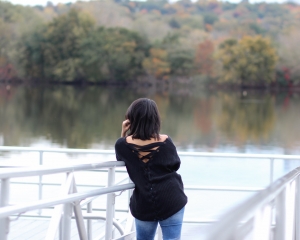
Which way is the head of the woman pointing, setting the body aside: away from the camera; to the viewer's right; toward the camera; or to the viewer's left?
away from the camera

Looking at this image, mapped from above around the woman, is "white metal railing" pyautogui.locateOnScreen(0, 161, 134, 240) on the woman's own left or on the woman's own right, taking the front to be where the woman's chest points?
on the woman's own left

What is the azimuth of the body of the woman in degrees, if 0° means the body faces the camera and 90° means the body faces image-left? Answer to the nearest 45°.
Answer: approximately 180°
